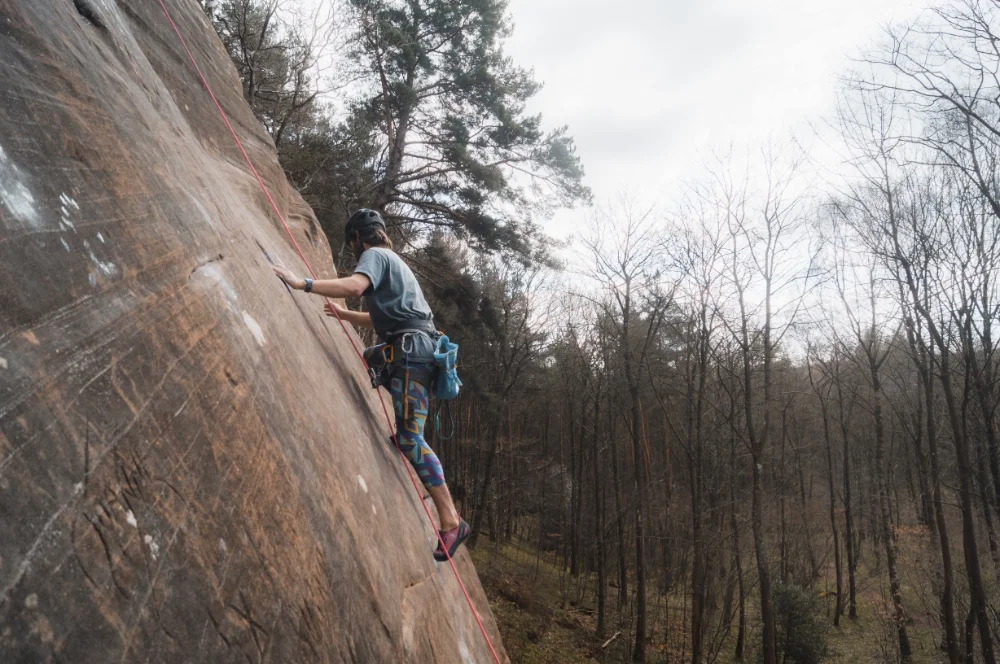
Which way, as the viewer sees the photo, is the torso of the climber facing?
to the viewer's left

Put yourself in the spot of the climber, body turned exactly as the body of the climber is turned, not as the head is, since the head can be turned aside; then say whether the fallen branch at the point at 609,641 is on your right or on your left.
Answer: on your right

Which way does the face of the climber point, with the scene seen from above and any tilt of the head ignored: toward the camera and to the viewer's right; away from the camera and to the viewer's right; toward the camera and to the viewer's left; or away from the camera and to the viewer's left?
away from the camera and to the viewer's left
